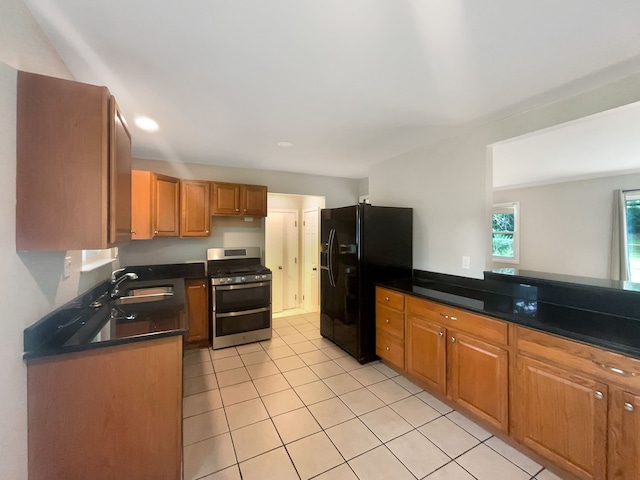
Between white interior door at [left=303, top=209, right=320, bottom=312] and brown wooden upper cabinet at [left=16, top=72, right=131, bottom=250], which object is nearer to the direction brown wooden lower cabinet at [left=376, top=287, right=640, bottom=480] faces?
the brown wooden upper cabinet

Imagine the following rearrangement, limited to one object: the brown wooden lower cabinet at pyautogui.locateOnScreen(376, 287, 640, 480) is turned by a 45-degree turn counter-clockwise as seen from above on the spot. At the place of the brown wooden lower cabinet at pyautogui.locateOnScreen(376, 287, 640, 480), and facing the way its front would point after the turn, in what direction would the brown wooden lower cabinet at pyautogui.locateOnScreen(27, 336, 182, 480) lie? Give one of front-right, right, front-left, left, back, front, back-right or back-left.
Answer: front-right

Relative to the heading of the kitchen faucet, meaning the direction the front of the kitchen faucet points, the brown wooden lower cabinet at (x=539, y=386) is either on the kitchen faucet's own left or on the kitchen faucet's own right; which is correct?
on the kitchen faucet's own right

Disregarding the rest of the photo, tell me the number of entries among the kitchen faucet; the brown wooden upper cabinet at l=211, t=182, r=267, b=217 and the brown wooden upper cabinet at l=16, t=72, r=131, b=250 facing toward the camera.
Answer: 1

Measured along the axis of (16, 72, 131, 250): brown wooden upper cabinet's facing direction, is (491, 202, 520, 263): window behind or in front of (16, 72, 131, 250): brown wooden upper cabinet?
in front

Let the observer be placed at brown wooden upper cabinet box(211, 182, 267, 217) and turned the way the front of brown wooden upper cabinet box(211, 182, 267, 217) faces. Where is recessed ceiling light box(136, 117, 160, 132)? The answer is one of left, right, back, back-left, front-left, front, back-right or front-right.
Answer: front-right

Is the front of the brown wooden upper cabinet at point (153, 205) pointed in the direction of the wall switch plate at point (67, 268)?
no

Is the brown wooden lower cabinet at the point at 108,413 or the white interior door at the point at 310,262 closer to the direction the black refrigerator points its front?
the brown wooden lower cabinet

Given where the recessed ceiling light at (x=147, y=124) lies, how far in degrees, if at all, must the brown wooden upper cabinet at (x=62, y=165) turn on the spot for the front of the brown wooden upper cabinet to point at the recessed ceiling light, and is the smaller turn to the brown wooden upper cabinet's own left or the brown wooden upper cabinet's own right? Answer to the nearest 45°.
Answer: approximately 45° to the brown wooden upper cabinet's own left

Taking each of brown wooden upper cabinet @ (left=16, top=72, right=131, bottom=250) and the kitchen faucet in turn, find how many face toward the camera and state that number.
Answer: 0

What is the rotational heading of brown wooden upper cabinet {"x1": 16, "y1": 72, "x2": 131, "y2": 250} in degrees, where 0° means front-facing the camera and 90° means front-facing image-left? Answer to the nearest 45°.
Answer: approximately 270°

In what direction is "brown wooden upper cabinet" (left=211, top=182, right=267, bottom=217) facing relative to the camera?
toward the camera

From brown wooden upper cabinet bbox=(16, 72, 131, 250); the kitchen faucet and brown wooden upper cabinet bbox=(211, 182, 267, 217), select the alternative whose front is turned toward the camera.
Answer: brown wooden upper cabinet bbox=(211, 182, 267, 217)

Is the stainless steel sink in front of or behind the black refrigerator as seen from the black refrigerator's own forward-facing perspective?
in front

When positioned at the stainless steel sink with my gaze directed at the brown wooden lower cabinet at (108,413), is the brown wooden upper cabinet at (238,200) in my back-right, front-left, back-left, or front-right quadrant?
back-left

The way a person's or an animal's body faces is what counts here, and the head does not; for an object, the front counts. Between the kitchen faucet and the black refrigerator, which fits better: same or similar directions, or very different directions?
very different directions

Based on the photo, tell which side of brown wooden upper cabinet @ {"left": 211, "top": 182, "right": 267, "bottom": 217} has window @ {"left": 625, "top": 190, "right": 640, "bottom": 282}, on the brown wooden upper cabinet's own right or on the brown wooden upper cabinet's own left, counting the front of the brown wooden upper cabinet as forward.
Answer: on the brown wooden upper cabinet's own left

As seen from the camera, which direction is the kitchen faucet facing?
to the viewer's right

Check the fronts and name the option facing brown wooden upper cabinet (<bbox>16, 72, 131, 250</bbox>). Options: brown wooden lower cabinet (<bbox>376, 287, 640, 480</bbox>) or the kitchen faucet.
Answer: the brown wooden lower cabinet
